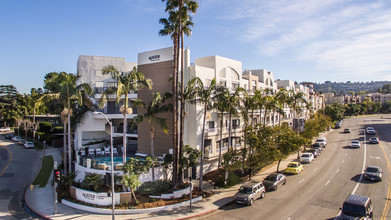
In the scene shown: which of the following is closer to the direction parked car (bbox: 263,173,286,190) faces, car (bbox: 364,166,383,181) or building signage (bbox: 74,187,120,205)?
the building signage

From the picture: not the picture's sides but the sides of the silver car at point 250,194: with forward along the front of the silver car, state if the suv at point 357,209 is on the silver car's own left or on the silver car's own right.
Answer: on the silver car's own left

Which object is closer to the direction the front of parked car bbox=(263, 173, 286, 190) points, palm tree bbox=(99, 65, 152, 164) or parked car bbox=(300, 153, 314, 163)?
the palm tree

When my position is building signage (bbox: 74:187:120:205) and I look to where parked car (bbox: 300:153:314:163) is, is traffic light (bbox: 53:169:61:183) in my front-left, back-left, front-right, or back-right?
back-left

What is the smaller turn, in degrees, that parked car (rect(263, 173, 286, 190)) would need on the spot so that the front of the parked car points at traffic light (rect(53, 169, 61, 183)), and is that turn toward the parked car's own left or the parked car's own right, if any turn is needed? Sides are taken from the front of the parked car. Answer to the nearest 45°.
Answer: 0° — it already faces it

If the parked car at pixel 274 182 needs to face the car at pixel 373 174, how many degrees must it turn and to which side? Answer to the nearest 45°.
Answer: approximately 135° to its left

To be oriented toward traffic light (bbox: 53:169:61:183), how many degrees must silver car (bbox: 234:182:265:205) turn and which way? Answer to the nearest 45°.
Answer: approximately 45° to its right

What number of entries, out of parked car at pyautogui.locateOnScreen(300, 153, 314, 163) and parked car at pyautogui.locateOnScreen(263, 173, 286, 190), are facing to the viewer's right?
0
